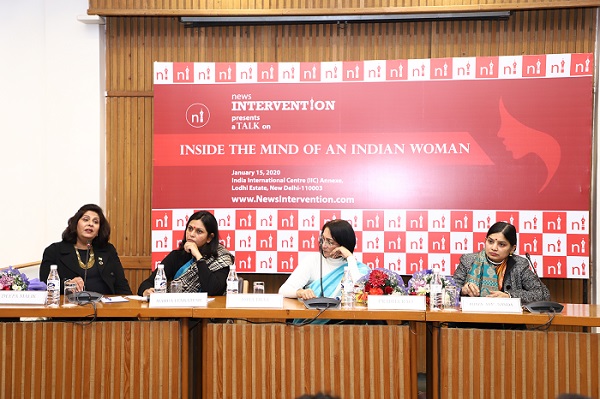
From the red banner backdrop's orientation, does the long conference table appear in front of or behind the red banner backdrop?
in front

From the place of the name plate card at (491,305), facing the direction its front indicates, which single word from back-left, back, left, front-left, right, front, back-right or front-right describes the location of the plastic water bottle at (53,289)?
right

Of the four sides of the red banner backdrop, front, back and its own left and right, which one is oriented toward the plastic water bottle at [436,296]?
front

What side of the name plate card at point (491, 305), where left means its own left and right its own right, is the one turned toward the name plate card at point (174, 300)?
right

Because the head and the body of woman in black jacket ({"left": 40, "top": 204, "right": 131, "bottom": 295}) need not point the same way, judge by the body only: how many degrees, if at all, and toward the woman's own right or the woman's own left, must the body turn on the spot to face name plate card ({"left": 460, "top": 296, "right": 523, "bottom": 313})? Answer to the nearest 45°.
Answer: approximately 45° to the woman's own left

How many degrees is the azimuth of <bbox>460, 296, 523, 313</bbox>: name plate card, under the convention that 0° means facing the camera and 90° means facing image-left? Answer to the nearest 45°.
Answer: approximately 0°

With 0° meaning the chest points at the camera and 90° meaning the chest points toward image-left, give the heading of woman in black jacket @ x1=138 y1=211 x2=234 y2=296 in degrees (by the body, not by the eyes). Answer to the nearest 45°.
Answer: approximately 45°

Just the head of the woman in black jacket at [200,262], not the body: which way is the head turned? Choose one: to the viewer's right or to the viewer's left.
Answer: to the viewer's left

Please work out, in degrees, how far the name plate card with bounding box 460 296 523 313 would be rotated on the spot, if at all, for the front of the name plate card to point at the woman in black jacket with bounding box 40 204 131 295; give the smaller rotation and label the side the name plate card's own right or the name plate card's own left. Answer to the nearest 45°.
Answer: approximately 90° to the name plate card's own right
